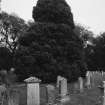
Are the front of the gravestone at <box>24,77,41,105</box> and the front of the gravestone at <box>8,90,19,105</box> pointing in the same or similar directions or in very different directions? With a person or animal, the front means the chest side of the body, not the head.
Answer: same or similar directions

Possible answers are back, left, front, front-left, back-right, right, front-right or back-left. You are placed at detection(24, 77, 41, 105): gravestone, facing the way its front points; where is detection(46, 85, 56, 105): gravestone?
back-left

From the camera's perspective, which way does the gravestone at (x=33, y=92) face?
toward the camera

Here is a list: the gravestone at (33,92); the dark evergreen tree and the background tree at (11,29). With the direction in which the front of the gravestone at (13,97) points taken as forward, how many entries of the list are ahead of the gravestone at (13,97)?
0

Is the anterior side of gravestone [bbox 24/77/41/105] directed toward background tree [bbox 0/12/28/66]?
no

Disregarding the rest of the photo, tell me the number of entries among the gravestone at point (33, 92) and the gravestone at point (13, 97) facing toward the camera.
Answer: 2

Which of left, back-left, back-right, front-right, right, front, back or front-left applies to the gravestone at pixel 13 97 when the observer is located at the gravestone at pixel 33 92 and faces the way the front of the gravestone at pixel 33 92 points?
front-right

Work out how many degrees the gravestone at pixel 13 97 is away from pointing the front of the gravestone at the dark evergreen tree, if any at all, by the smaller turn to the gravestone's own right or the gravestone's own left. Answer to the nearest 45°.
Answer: approximately 180°

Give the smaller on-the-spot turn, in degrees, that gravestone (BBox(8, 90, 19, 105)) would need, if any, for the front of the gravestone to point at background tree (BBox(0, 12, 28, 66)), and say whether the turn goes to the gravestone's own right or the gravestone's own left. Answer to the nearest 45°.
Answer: approximately 180°

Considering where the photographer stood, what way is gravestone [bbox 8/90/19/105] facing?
facing the viewer

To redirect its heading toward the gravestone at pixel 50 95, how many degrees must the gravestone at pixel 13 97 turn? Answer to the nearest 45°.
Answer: approximately 135° to its left

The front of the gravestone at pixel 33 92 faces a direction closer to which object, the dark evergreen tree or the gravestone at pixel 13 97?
the gravestone

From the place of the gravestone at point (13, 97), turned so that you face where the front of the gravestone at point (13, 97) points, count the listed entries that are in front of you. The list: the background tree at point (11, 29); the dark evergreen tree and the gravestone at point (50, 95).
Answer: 0
